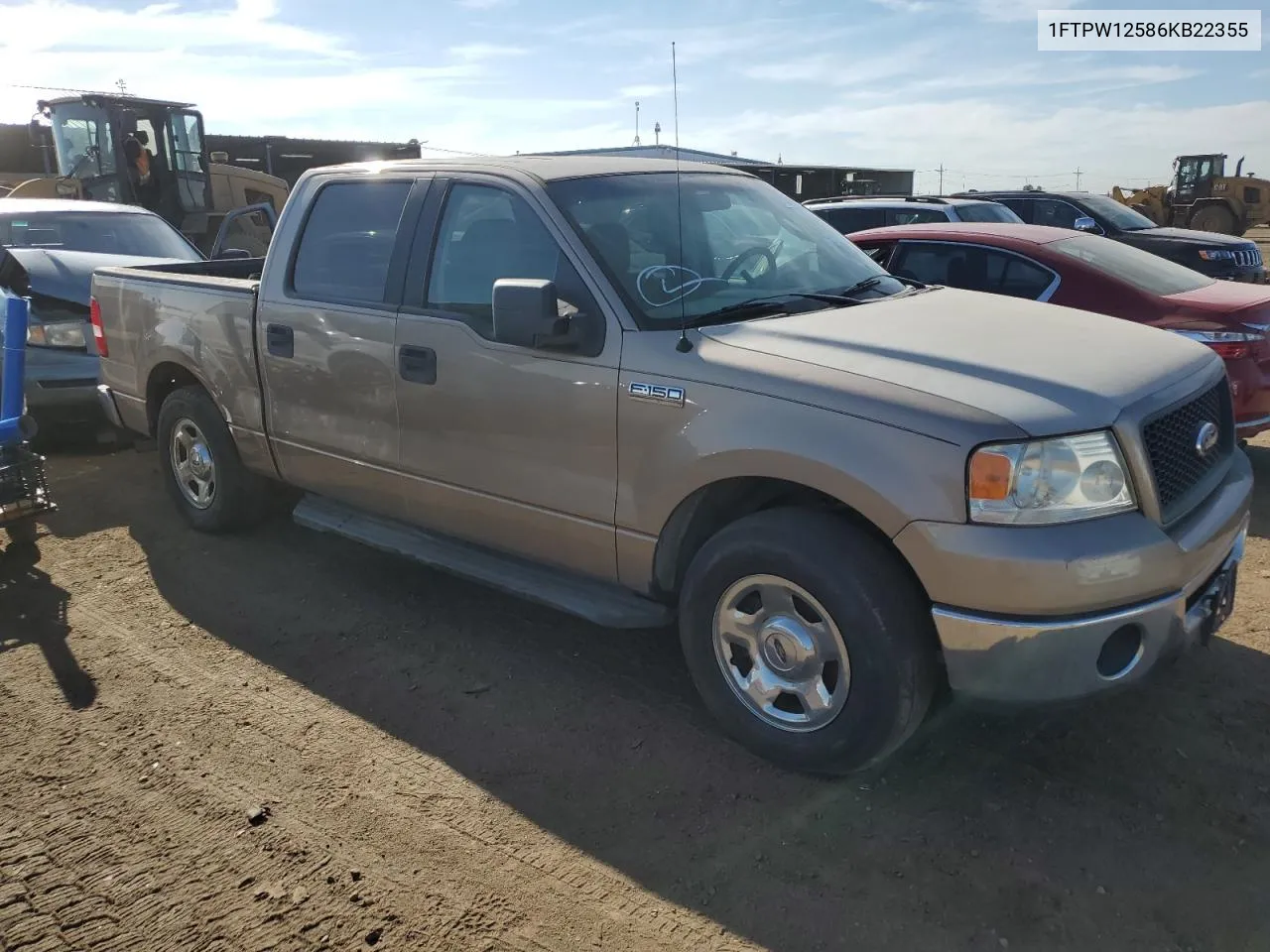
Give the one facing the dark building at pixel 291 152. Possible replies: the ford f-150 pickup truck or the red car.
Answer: the red car

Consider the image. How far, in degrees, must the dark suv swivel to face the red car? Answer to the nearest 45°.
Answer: approximately 45° to its right

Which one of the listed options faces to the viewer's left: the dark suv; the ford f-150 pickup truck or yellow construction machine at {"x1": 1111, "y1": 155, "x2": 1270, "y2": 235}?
the yellow construction machine

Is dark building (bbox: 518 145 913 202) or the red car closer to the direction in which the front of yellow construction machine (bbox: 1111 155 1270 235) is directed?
the dark building

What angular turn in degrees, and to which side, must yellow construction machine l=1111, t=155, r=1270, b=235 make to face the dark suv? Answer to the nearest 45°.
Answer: approximately 90° to its left

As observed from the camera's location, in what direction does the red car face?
facing away from the viewer and to the left of the viewer

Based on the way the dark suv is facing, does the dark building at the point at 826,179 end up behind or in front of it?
behind

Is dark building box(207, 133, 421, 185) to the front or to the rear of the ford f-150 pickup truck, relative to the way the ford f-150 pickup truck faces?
to the rear

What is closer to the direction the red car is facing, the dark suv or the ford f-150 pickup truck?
the dark suv

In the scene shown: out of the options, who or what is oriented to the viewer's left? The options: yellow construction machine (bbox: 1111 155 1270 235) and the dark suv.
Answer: the yellow construction machine

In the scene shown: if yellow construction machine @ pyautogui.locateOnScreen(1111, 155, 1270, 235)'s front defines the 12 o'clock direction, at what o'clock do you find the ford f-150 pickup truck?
The ford f-150 pickup truck is roughly at 9 o'clock from the yellow construction machine.

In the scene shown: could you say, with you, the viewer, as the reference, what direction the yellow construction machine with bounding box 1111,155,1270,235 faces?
facing to the left of the viewer

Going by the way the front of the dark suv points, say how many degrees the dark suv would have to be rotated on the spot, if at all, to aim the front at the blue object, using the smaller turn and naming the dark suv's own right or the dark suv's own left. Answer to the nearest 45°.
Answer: approximately 90° to the dark suv's own right

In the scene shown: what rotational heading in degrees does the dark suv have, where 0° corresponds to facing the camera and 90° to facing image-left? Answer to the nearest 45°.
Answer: approximately 315°

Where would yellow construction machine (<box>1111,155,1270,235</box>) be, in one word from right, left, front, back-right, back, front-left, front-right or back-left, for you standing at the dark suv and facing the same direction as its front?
back-left
